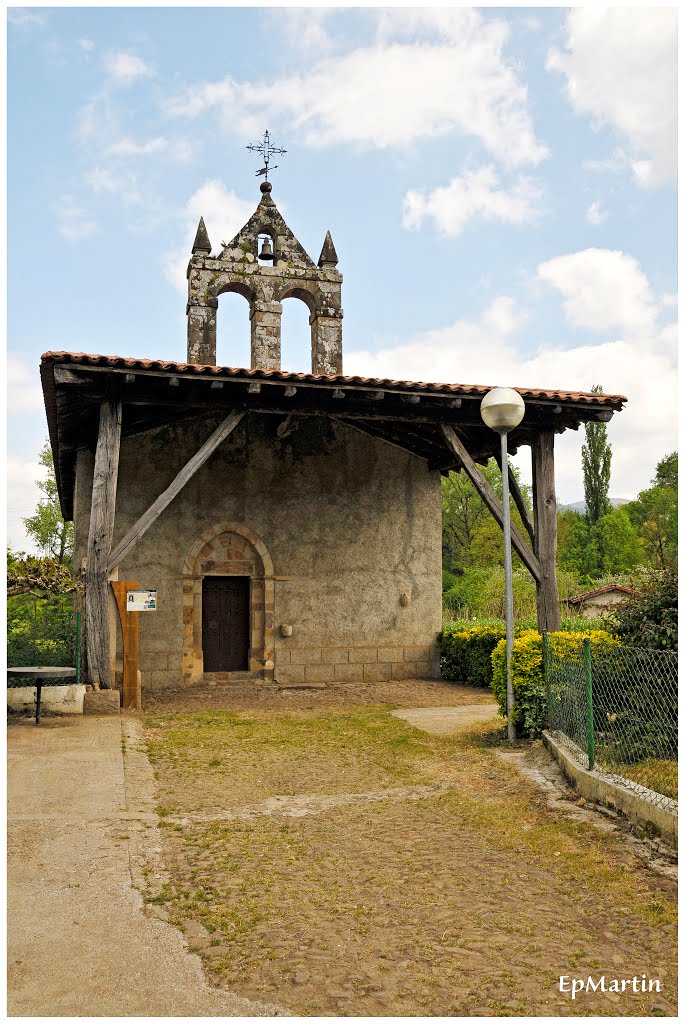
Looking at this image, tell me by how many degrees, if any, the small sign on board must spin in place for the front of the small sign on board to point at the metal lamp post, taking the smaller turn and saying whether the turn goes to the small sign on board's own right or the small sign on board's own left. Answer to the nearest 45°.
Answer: approximately 45° to the small sign on board's own left

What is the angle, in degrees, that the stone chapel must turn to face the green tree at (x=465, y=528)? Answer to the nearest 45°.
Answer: approximately 180°

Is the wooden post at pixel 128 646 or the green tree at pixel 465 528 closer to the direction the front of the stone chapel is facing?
the wooden post

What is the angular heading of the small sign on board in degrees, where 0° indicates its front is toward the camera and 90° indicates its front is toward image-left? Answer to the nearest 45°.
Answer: approximately 0°

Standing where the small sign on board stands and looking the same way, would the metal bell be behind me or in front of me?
behind

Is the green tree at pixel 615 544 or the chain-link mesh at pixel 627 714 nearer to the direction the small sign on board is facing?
the chain-link mesh

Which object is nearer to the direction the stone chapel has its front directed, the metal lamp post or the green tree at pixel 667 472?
the metal lamp post

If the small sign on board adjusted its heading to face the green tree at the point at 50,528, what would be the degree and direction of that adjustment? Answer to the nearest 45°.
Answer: approximately 180°
